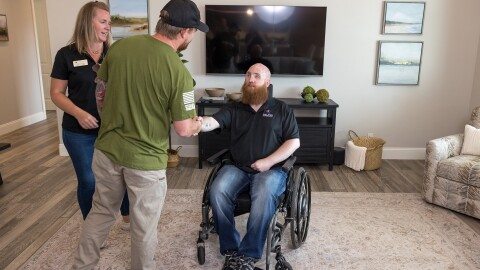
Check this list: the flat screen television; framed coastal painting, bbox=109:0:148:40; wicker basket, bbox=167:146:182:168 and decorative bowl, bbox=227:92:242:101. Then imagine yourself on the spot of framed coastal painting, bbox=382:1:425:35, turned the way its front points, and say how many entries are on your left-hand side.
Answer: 0

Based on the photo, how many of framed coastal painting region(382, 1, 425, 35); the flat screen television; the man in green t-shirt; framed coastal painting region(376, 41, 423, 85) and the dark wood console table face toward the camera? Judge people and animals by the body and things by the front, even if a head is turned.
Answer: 4

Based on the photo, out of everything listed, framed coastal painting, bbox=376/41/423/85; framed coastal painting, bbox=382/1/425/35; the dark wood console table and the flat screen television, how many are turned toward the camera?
4

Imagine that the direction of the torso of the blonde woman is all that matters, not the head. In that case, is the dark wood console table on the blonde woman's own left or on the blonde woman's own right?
on the blonde woman's own left

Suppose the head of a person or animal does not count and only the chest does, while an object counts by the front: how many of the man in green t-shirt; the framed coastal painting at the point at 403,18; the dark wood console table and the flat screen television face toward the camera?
3

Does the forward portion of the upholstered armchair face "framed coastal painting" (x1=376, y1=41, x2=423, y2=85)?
no

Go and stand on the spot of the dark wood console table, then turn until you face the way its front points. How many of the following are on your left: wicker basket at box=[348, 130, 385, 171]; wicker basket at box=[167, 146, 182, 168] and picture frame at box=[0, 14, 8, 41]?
1

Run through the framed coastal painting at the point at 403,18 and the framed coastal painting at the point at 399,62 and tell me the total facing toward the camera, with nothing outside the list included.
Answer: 2

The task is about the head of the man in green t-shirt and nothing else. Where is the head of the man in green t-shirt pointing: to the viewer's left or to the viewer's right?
to the viewer's right

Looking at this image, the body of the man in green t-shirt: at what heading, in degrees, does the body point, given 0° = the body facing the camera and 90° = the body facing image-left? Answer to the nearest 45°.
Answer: approximately 225°

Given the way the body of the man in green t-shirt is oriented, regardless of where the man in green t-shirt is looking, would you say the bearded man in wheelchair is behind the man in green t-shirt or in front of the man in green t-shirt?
in front

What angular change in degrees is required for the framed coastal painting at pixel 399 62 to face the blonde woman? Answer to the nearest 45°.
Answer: approximately 45° to its right

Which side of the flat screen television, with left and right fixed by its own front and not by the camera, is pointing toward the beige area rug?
front

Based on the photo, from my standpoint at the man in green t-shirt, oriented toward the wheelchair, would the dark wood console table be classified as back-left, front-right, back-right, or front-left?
front-left

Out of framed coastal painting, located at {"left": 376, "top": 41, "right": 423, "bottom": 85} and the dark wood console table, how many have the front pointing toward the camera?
2

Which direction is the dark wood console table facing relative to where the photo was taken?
toward the camera

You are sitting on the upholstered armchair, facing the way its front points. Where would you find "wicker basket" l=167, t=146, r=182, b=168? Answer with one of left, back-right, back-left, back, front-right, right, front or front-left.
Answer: front-right

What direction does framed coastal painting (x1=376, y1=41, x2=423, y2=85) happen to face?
toward the camera

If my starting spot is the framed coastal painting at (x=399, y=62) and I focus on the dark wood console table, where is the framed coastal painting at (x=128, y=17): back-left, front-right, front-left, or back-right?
front-right

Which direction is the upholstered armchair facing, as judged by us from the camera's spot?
facing the viewer and to the left of the viewer

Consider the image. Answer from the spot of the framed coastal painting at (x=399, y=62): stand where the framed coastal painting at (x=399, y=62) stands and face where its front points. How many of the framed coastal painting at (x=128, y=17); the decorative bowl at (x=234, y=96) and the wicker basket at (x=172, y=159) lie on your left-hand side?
0

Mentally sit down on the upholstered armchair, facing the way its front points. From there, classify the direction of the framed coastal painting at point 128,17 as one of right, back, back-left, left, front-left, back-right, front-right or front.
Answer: front-right
